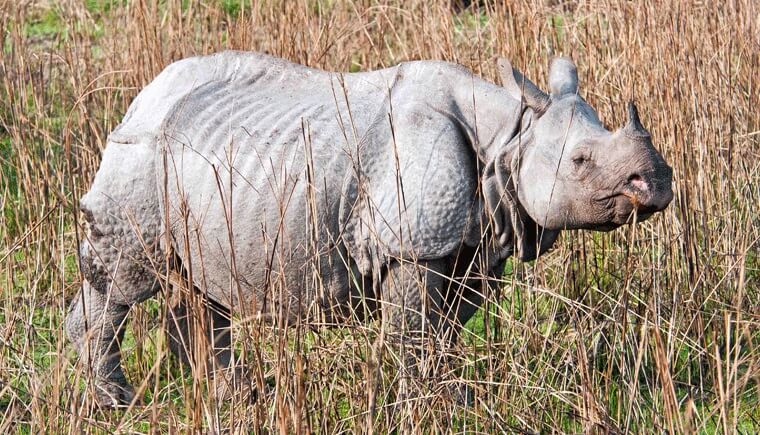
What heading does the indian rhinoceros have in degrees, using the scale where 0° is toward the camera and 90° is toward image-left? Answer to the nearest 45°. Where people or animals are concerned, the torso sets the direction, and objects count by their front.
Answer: approximately 270°
